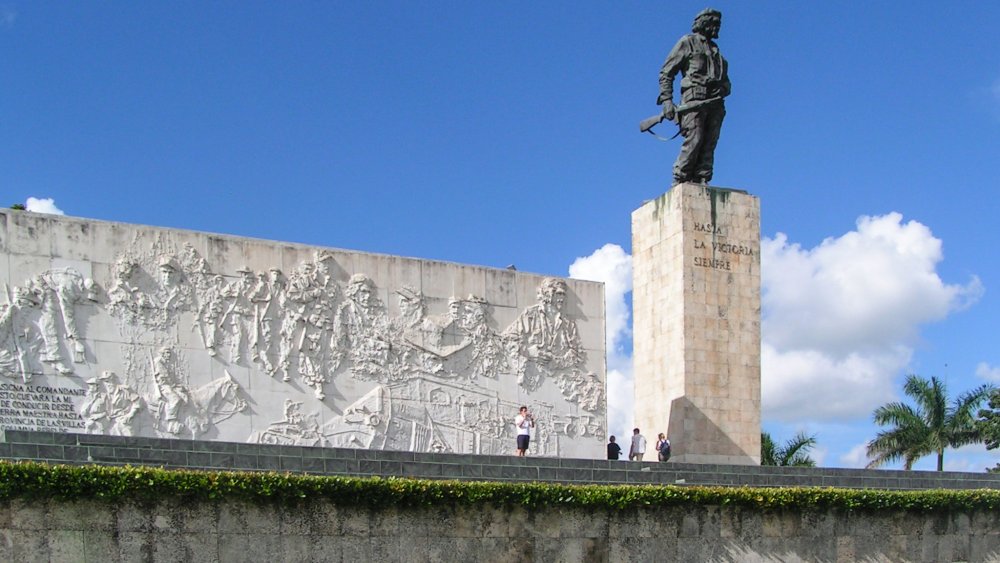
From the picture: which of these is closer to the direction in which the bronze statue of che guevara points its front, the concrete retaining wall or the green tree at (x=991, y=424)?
the concrete retaining wall

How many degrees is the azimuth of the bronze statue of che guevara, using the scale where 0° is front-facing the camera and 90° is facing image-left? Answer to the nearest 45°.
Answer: approximately 315°

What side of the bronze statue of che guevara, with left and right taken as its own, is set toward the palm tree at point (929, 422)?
left

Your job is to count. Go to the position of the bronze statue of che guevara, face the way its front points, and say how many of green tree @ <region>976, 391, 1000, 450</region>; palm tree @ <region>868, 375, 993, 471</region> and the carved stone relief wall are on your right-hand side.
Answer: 1

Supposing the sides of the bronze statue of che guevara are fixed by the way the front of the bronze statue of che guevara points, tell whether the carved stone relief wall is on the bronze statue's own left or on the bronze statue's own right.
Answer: on the bronze statue's own right

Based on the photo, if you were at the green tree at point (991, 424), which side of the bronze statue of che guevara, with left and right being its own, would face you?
left
